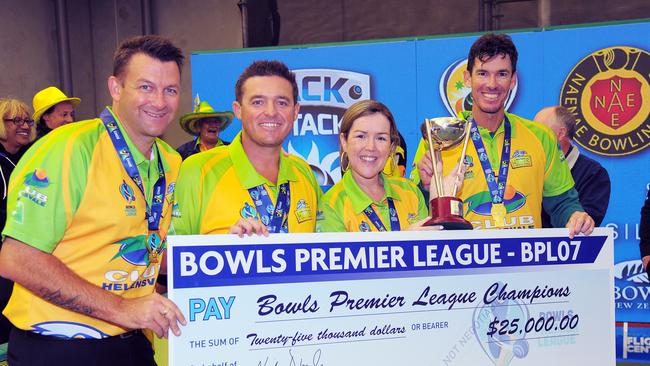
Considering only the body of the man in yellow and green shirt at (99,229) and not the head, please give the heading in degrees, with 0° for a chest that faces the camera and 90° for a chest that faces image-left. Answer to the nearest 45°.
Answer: approximately 315°

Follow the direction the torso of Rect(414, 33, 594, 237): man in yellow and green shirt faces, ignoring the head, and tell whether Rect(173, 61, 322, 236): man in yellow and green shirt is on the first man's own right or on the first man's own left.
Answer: on the first man's own right

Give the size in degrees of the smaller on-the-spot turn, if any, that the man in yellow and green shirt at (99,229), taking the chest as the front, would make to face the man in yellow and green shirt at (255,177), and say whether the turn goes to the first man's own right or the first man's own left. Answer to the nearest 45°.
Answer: approximately 90° to the first man's own left
